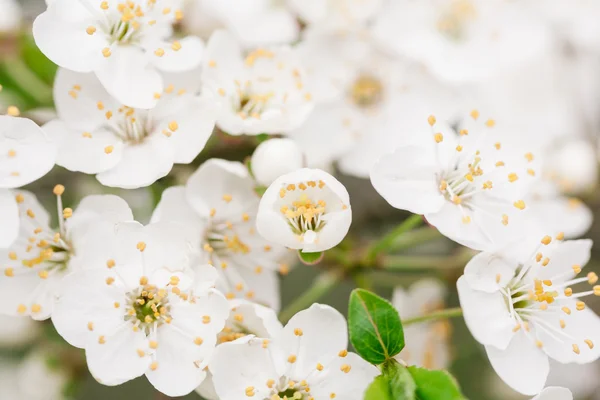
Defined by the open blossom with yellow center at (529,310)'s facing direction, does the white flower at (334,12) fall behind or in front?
behind

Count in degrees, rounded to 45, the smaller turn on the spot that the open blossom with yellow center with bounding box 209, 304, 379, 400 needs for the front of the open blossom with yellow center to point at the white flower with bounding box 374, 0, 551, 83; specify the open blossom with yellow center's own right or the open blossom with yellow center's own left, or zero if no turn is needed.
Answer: approximately 180°

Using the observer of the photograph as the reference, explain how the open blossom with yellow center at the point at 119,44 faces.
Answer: facing the viewer

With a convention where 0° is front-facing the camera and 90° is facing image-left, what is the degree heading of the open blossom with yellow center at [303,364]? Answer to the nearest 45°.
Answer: approximately 0°

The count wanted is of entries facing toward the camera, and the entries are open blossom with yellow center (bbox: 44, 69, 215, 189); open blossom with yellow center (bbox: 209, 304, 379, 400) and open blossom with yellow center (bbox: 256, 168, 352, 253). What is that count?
3

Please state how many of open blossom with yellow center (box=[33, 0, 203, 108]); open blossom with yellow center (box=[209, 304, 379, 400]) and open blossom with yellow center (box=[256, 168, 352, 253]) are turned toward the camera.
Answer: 3

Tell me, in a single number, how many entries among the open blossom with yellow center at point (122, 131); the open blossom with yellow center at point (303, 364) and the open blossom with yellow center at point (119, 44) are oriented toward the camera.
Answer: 3
